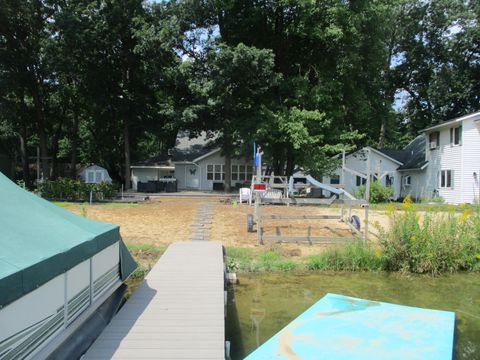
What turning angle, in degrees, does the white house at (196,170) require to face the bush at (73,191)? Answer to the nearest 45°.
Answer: approximately 45° to its right

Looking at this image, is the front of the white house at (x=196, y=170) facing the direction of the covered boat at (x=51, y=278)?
yes

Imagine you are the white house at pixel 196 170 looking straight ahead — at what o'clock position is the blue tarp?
The blue tarp is roughly at 12 o'clock from the white house.

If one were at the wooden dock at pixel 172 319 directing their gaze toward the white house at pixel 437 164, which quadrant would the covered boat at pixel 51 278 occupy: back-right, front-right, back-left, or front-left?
back-left

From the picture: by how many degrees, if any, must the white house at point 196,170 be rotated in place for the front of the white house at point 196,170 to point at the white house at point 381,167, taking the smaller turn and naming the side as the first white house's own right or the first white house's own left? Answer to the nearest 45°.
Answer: approximately 90° to the first white house's own left

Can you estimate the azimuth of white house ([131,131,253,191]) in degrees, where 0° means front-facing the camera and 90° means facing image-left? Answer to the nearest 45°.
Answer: approximately 0°

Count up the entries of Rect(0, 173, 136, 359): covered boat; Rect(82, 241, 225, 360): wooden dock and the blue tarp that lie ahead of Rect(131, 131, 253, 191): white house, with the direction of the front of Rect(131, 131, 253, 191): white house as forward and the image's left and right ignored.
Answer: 3

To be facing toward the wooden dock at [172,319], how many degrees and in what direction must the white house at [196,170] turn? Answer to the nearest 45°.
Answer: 0° — it already faces it

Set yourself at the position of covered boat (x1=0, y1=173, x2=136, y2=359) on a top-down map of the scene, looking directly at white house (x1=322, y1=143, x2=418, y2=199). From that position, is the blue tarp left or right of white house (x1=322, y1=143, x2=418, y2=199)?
right

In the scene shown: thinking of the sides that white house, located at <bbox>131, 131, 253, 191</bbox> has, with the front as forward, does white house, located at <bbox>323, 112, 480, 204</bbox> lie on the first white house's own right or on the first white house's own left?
on the first white house's own left
